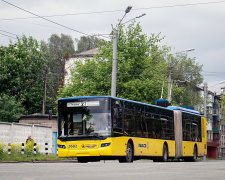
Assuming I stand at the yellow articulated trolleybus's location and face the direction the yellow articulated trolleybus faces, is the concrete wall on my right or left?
on my right

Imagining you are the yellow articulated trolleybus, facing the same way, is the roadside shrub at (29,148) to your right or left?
on your right

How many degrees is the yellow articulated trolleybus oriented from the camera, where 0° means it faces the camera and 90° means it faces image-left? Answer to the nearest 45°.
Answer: approximately 45°

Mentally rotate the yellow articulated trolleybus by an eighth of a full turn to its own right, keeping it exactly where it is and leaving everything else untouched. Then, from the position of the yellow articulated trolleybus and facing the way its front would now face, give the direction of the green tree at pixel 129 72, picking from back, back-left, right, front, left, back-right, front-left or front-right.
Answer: right
